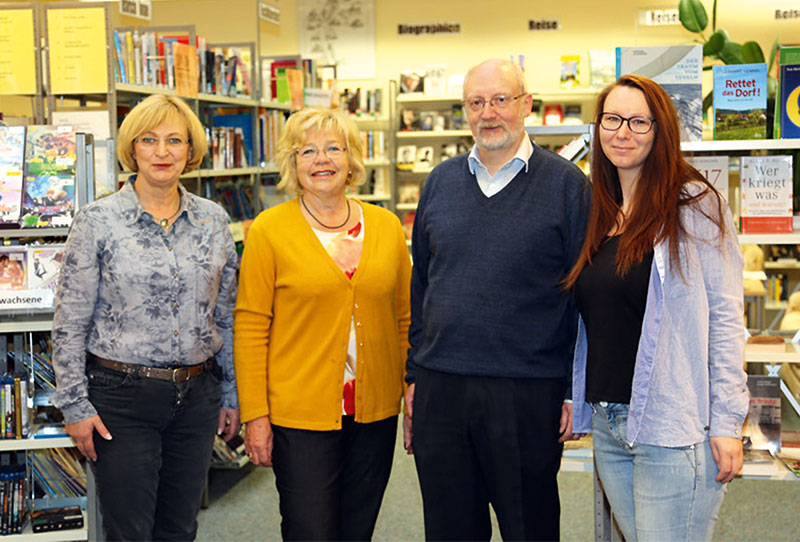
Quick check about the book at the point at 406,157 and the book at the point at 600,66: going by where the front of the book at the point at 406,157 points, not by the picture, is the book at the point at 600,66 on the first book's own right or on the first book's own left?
on the first book's own left

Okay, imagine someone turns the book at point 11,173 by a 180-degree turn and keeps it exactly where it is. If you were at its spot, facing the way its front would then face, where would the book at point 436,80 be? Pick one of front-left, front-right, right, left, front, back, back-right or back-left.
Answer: front-right

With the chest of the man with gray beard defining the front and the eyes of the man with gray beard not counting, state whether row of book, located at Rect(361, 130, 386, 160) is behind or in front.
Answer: behind

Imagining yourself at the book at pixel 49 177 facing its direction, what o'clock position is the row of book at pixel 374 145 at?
The row of book is roughly at 7 o'clock from the book.

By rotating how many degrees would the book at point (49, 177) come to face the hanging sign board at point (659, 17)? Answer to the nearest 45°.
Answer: approximately 135° to its left

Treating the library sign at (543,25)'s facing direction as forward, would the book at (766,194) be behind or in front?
in front

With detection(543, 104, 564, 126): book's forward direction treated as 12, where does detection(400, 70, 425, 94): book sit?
detection(400, 70, 425, 94): book is roughly at 3 o'clock from detection(543, 104, 564, 126): book.
